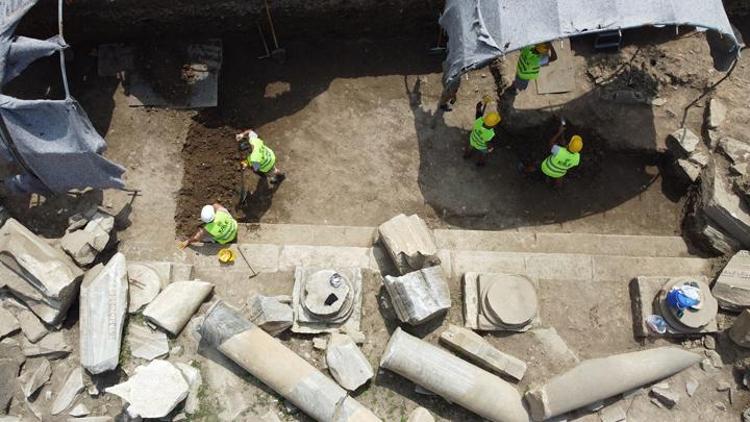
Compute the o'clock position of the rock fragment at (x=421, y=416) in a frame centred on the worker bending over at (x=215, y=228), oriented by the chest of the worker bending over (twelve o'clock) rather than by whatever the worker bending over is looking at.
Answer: The rock fragment is roughly at 8 o'clock from the worker bending over.

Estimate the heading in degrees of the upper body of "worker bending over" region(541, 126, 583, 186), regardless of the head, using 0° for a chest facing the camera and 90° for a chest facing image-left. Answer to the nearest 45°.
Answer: approximately 225°

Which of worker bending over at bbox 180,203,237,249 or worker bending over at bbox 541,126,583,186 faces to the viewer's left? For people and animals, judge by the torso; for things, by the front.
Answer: worker bending over at bbox 180,203,237,249

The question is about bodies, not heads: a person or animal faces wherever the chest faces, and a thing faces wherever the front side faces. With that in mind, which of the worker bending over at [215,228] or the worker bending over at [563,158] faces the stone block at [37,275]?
the worker bending over at [215,228]

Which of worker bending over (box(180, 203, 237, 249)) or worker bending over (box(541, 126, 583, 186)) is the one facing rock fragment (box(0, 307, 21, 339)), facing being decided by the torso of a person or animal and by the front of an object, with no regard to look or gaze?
worker bending over (box(180, 203, 237, 249))

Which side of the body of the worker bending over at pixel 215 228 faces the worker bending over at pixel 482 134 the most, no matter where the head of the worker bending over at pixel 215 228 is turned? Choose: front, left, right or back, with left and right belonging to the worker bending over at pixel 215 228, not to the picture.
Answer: back

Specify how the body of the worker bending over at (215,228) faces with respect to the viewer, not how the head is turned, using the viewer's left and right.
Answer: facing to the left of the viewer

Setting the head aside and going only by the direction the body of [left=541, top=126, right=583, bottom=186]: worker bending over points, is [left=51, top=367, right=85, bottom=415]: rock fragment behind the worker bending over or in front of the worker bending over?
behind

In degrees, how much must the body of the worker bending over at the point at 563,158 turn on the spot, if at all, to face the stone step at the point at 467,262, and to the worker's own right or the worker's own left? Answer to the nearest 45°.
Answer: approximately 180°

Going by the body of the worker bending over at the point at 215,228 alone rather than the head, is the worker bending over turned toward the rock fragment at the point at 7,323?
yes

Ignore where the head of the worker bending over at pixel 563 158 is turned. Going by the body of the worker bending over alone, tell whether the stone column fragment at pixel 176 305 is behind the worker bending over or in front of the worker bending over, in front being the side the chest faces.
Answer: behind

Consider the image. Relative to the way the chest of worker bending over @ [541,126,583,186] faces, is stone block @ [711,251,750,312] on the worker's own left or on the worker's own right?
on the worker's own right

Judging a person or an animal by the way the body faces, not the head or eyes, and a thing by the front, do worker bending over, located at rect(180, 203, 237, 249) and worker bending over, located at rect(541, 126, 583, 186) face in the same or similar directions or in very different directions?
very different directions

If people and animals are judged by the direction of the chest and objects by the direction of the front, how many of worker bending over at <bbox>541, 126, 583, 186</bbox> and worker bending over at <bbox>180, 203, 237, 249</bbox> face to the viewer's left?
1
